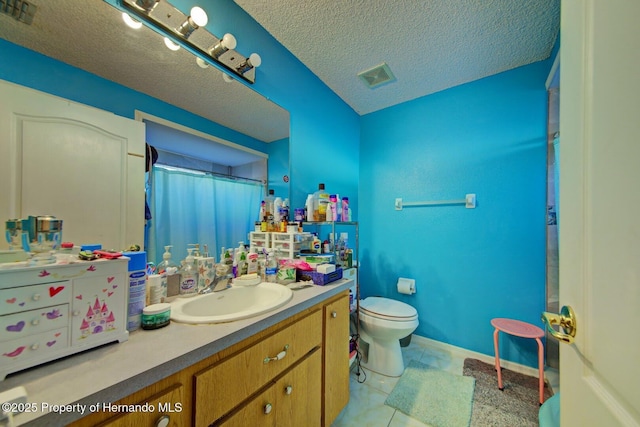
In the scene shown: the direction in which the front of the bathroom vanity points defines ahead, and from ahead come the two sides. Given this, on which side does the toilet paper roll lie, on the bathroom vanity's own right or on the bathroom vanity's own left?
on the bathroom vanity's own left

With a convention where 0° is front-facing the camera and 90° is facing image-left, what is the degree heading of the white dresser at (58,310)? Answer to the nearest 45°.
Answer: approximately 315°

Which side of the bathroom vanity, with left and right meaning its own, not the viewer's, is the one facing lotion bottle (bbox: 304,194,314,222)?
left

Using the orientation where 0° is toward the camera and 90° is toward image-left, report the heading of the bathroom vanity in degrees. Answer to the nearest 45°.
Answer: approximately 315°
